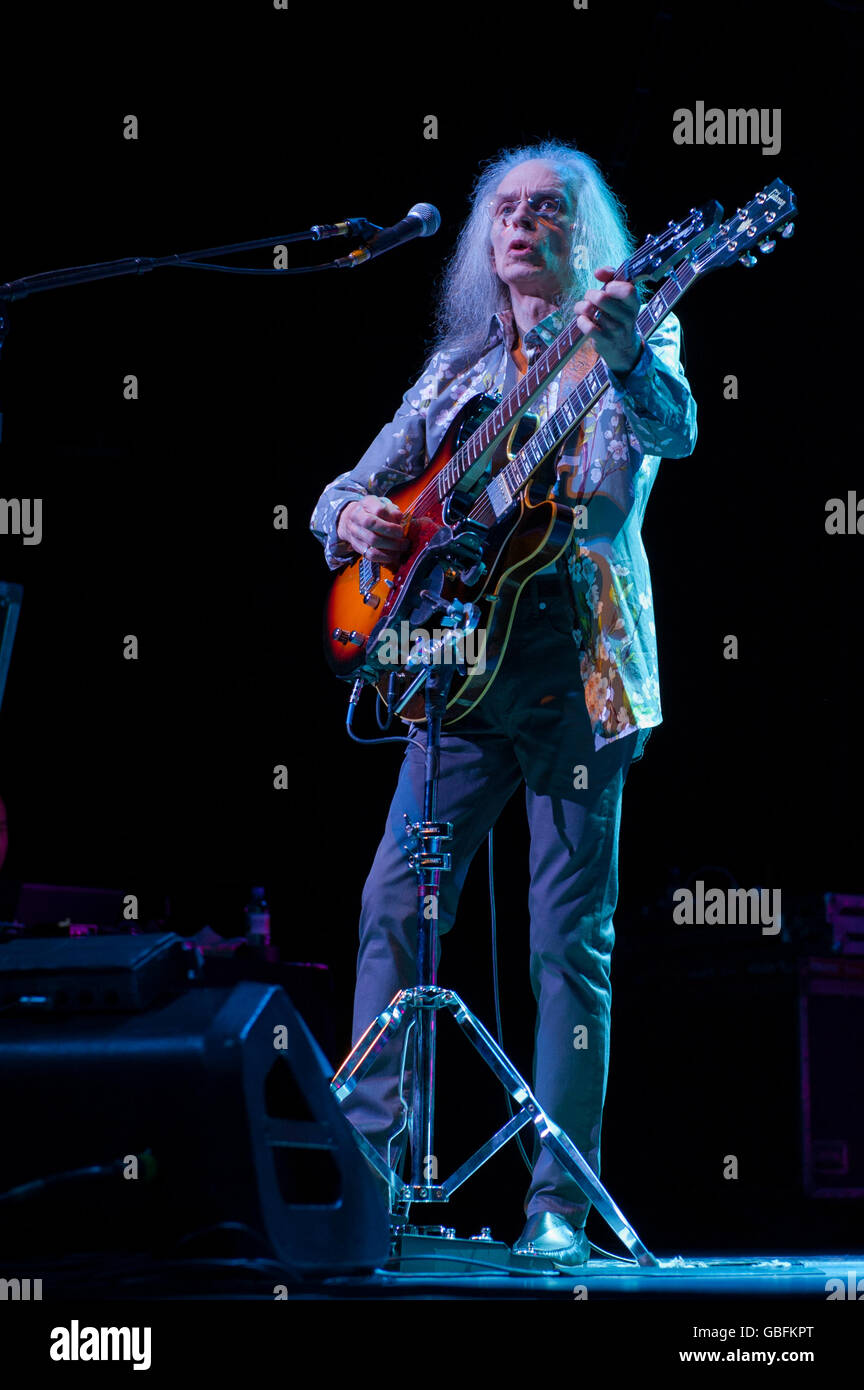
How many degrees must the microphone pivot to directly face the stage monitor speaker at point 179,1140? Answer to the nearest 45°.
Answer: approximately 90° to its right

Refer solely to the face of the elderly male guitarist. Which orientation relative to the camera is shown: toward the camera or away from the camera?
toward the camera

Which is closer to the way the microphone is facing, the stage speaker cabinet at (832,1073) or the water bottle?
the stage speaker cabinet

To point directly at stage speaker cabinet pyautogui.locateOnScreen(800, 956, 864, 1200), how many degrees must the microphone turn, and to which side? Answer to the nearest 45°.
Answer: approximately 45° to its left

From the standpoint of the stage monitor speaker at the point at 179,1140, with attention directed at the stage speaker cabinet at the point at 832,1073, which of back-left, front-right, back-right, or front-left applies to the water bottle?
front-left

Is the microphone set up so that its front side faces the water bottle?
no

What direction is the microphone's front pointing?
to the viewer's right
